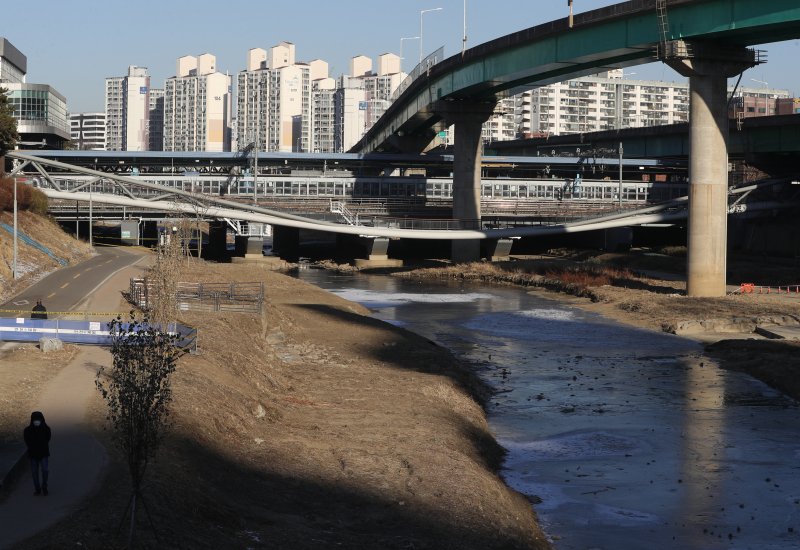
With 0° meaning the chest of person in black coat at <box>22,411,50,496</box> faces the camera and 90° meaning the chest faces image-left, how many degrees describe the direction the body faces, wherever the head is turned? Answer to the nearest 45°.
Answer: approximately 0°

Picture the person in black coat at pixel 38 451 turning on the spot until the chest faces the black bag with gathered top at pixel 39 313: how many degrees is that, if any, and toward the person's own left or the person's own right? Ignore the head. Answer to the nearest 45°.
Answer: approximately 180°

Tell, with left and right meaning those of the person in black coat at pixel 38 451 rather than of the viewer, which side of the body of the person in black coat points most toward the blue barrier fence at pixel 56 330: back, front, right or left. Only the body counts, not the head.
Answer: back
